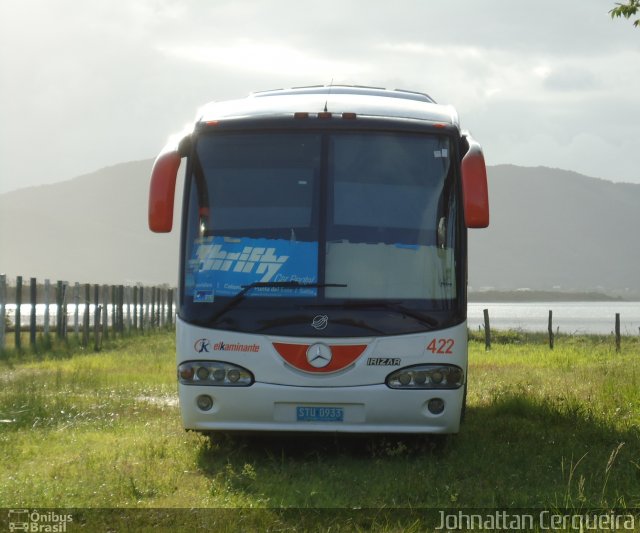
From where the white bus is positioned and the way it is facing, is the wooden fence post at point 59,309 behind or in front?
behind

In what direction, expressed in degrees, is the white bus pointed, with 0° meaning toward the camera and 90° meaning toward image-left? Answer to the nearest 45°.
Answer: approximately 0°
